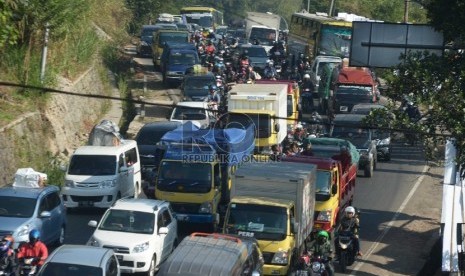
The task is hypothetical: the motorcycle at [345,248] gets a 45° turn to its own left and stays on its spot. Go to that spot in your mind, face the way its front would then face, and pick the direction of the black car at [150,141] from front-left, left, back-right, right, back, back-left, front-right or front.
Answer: back

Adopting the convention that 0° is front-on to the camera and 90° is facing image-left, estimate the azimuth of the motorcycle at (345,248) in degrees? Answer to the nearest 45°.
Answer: approximately 0°

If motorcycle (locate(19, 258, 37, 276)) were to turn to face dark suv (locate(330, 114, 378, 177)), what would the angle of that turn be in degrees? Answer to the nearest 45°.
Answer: approximately 135° to its left

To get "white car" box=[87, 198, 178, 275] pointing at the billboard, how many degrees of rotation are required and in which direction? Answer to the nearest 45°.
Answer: approximately 180°

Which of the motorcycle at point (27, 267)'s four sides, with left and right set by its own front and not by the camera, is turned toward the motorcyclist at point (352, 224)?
left

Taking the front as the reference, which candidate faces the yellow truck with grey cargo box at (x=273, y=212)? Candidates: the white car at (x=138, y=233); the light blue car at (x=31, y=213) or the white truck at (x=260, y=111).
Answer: the white truck at (x=260, y=111)

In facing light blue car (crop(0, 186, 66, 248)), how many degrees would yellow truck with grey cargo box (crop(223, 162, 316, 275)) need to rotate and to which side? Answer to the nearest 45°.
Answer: approximately 90° to its right

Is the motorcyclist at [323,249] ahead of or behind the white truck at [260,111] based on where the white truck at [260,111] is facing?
ahead

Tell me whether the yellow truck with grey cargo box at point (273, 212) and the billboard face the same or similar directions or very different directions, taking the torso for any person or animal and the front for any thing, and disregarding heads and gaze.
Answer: very different directions

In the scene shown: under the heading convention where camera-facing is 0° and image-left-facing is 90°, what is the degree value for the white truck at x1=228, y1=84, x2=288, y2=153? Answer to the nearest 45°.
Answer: approximately 0°

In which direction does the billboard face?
away from the camera
